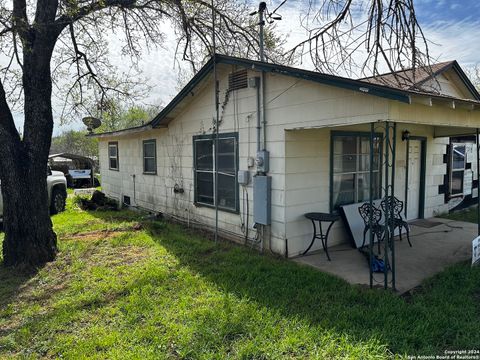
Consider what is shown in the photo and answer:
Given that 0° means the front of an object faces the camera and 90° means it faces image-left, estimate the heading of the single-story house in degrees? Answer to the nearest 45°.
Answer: approximately 315°

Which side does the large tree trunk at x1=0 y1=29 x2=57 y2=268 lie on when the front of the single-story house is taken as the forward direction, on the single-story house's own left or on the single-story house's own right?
on the single-story house's own right
